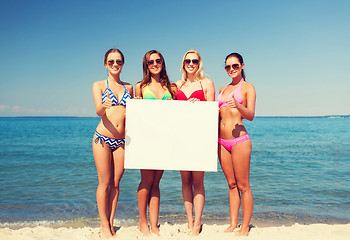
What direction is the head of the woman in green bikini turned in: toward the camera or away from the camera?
toward the camera

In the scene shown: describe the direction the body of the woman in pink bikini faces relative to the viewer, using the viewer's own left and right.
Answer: facing the viewer and to the left of the viewer

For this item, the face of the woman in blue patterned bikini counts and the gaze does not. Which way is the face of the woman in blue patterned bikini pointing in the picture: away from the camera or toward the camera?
toward the camera

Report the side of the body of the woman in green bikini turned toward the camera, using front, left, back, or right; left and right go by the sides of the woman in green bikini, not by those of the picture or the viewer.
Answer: front

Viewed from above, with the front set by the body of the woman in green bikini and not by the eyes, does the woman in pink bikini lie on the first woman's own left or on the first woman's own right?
on the first woman's own left

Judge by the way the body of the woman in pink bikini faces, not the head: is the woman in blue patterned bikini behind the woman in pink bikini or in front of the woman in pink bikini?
in front

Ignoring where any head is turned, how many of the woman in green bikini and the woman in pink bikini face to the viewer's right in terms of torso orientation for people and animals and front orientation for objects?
0
